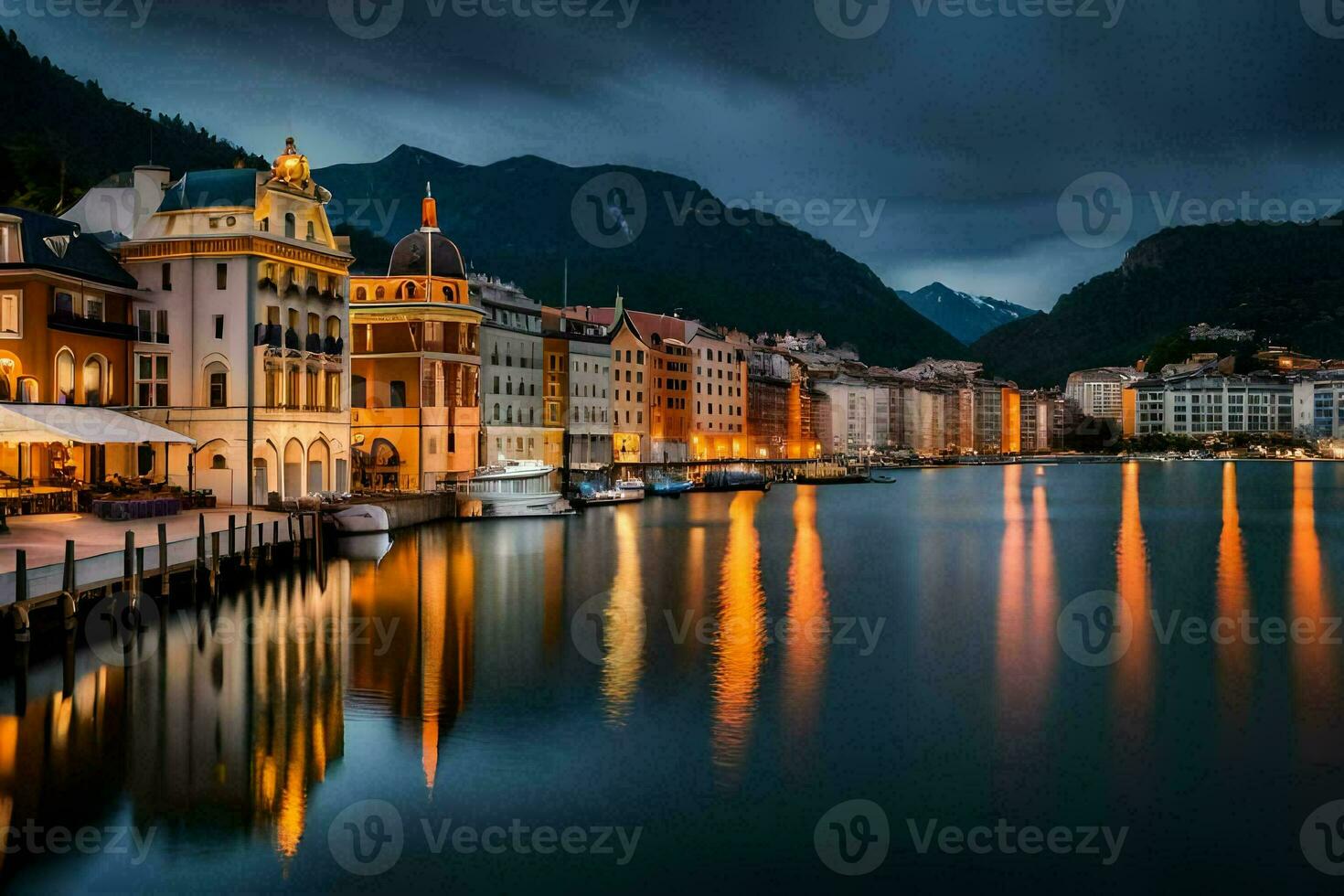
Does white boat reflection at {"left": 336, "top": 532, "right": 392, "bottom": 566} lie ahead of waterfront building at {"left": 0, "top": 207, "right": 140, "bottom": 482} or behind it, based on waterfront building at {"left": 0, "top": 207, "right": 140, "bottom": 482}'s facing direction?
ahead

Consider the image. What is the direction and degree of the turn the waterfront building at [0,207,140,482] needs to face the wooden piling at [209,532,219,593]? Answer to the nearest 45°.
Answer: approximately 45° to its right

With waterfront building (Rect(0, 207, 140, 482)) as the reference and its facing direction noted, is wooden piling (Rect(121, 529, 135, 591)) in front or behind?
in front

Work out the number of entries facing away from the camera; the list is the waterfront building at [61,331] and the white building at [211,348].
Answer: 0

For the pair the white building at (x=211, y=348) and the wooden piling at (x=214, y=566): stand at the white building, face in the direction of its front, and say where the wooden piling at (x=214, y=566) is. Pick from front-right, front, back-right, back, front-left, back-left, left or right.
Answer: front-right

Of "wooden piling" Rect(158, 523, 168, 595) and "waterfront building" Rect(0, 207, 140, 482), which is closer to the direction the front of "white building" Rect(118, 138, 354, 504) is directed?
the wooden piling

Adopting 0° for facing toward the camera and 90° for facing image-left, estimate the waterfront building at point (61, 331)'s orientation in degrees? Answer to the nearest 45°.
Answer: approximately 315°

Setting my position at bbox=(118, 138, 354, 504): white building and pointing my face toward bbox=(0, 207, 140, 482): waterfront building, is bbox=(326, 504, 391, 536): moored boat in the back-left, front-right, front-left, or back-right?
back-left

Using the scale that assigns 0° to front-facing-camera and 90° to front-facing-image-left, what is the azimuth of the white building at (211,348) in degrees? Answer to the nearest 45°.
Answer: approximately 315°
